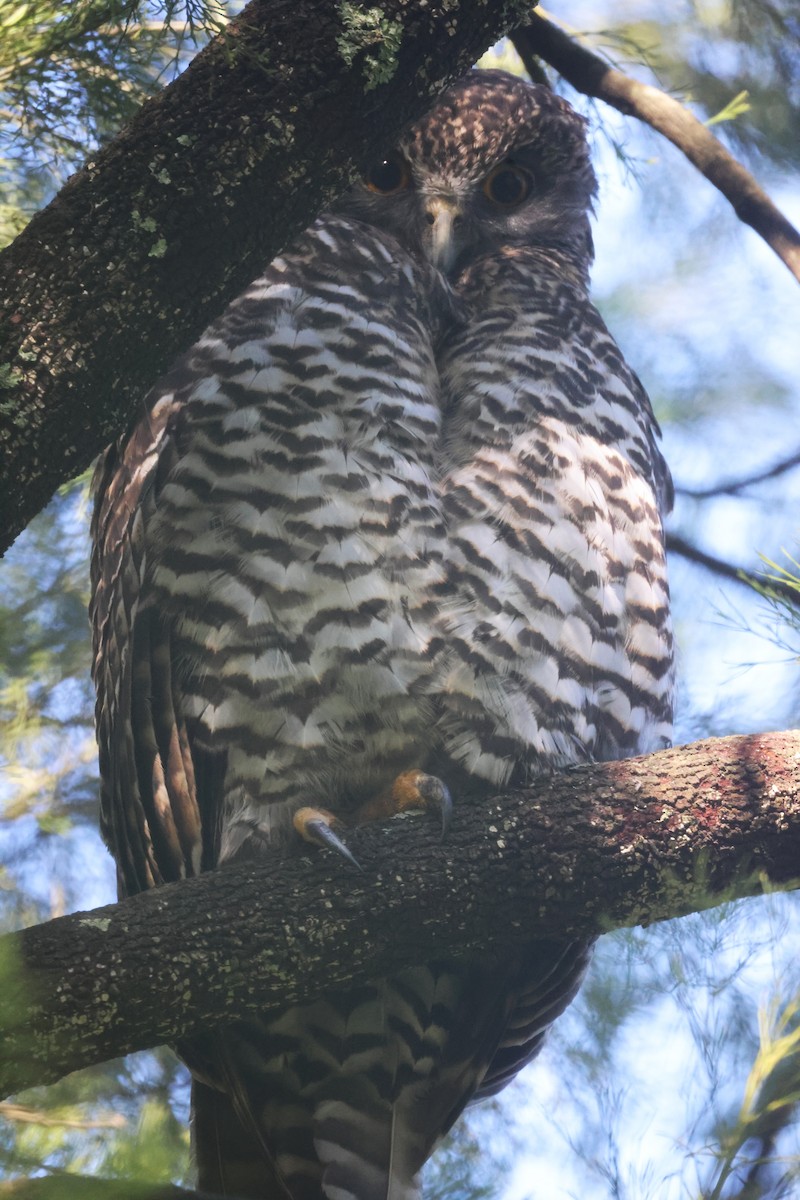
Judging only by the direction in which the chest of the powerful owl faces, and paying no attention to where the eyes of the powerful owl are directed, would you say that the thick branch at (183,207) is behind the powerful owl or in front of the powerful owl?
in front

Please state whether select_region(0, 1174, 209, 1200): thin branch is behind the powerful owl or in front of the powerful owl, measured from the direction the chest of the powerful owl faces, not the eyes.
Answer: in front

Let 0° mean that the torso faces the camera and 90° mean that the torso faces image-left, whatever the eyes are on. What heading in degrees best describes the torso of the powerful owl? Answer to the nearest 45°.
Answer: approximately 0°

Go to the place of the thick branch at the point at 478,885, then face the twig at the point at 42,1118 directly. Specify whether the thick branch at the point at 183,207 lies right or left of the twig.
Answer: left

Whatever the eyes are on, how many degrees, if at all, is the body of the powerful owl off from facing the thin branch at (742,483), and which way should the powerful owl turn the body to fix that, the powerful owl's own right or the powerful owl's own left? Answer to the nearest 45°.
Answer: approximately 135° to the powerful owl's own left
